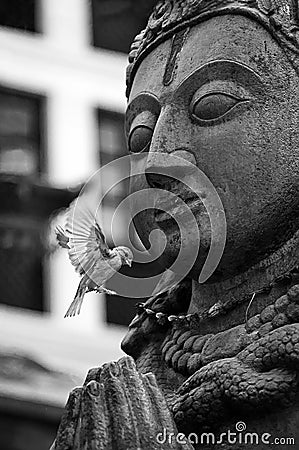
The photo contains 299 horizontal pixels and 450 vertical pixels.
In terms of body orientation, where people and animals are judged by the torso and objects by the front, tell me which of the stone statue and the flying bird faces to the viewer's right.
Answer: the flying bird

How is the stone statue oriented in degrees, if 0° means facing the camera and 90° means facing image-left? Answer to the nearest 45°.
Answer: approximately 45°

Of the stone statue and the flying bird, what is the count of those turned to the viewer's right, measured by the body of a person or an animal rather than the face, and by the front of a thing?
1

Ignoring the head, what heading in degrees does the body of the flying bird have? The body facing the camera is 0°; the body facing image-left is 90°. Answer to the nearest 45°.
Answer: approximately 270°

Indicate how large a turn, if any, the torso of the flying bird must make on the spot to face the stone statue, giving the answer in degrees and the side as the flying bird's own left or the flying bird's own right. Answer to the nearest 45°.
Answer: approximately 45° to the flying bird's own right
